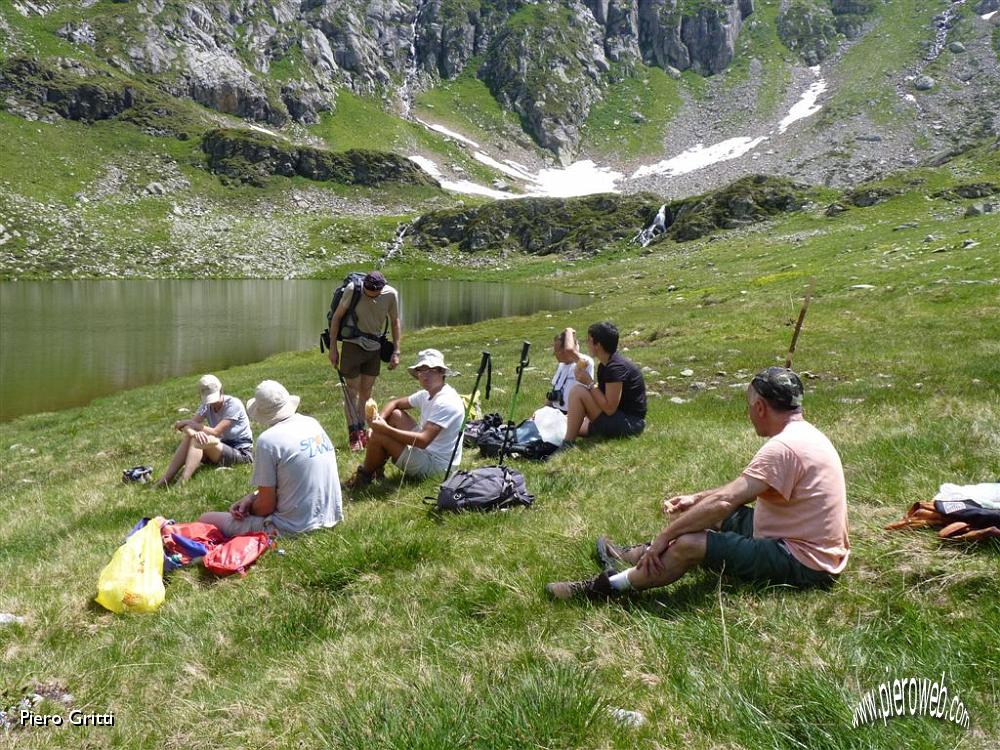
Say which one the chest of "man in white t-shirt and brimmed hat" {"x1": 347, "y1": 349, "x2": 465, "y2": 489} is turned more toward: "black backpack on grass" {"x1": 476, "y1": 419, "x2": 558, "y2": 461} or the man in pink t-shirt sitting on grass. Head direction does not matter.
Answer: the man in pink t-shirt sitting on grass

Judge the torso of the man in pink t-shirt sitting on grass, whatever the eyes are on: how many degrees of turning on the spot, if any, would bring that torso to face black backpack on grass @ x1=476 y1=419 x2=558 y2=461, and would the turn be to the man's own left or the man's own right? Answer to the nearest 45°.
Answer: approximately 45° to the man's own right

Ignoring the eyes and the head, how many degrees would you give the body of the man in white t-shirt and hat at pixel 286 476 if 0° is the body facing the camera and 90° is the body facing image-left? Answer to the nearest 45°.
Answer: approximately 135°

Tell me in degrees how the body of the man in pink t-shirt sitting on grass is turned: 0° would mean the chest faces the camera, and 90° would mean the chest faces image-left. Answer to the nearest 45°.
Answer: approximately 90°

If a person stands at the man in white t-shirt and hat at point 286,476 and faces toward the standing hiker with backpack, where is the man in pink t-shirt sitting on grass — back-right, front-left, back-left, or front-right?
back-right

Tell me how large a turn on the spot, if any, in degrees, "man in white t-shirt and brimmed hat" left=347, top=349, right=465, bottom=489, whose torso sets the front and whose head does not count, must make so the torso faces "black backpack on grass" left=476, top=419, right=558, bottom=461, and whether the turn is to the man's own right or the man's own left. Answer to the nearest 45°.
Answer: approximately 180°

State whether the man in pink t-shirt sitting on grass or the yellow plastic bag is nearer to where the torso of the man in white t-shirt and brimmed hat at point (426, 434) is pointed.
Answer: the yellow plastic bag

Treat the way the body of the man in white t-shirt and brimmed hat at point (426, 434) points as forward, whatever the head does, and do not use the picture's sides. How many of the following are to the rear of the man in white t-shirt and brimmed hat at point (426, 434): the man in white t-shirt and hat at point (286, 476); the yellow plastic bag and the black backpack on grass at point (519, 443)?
1

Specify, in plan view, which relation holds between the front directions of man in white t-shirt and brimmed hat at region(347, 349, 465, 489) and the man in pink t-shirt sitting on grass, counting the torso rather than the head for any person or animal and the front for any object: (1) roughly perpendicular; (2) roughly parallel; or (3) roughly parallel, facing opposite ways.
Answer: roughly perpendicular

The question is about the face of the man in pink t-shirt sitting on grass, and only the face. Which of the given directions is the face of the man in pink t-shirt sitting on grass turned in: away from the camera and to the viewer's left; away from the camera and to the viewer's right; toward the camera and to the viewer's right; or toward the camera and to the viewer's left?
away from the camera and to the viewer's left
